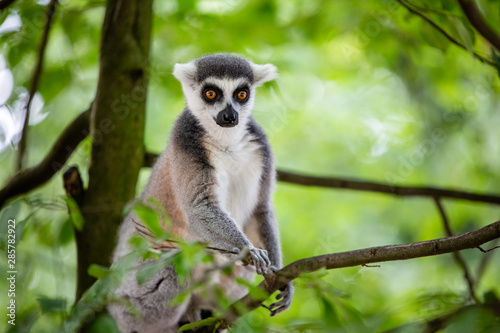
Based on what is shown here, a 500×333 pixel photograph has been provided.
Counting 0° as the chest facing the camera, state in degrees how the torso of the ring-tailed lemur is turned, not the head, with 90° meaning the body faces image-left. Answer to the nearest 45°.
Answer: approximately 315°

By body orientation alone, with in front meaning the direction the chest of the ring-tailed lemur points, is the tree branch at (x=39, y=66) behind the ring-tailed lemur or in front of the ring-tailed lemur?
behind

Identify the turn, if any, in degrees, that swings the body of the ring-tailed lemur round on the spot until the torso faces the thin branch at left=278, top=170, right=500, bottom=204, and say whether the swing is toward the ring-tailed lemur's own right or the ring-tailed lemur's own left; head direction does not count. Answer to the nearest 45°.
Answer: approximately 45° to the ring-tailed lemur's own left

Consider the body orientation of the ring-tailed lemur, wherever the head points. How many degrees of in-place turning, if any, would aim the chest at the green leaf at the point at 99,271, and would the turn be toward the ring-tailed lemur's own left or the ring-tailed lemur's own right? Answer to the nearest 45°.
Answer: approximately 45° to the ring-tailed lemur's own right

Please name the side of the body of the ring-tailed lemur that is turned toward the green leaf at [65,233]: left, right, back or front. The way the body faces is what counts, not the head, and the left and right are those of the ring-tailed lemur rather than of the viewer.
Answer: right
